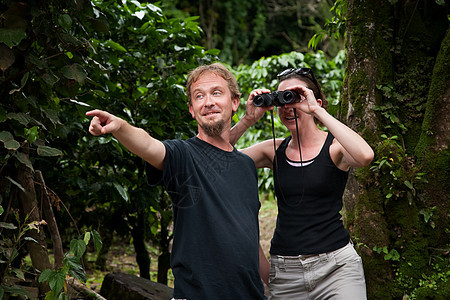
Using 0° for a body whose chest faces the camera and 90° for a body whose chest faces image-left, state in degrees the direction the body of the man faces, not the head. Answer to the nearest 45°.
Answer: approximately 315°

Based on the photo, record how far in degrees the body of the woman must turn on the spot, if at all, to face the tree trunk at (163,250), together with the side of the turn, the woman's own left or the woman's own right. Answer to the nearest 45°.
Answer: approximately 90° to the woman's own right

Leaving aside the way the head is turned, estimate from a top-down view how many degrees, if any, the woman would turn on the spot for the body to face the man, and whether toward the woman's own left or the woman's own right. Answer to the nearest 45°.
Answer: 0° — they already face them

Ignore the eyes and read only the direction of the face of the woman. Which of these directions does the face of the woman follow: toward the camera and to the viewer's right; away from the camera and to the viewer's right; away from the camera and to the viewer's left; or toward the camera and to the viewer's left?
toward the camera and to the viewer's left

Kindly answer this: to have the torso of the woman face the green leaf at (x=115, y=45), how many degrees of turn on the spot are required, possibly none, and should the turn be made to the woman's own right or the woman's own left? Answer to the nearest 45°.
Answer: approximately 90° to the woman's own right

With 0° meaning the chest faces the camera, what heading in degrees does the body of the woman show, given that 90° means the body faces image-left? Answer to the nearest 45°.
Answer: approximately 45°

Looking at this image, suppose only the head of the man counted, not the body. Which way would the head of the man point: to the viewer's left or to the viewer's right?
to the viewer's left

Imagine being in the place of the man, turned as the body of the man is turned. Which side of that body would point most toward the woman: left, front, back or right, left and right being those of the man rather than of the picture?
left

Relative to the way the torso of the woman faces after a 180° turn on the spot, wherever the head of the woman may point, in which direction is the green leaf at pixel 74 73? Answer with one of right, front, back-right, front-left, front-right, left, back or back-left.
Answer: back-left
